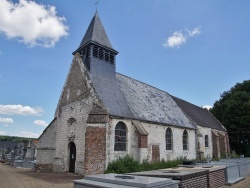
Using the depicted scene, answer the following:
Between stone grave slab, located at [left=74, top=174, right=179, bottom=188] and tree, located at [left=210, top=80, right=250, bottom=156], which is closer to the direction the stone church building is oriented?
the stone grave slab

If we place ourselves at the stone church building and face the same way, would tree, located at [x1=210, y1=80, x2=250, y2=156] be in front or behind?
behind

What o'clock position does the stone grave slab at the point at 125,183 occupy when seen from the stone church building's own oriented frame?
The stone grave slab is roughly at 10 o'clock from the stone church building.

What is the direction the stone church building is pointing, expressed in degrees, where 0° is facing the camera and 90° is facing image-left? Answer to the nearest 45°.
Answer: approximately 45°
